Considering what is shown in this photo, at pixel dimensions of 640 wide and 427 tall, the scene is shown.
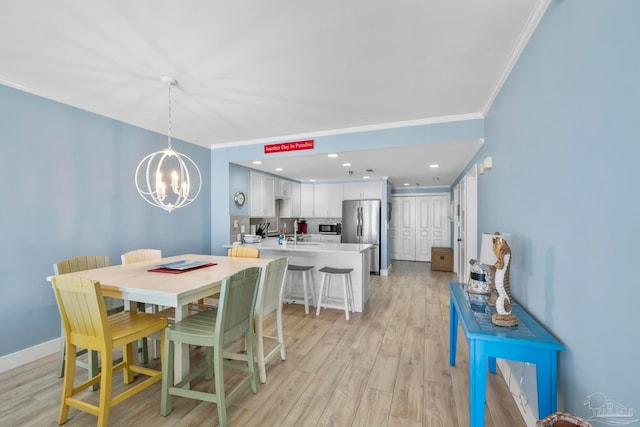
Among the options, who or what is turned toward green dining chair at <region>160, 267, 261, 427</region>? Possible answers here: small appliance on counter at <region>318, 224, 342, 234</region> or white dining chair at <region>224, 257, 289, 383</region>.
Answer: the small appliance on counter

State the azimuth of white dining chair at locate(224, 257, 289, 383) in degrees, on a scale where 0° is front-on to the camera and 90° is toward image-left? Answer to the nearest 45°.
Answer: approximately 135°

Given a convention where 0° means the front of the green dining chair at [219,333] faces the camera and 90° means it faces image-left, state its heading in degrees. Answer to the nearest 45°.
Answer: approximately 135°

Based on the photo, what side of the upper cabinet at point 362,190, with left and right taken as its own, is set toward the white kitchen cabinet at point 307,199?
right

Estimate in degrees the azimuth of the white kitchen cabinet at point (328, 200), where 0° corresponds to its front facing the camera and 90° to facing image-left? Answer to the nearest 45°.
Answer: approximately 0°

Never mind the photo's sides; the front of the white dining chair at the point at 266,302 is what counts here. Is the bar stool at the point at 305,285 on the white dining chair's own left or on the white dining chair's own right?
on the white dining chair's own right

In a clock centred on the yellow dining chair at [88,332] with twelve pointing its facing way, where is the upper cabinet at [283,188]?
The upper cabinet is roughly at 12 o'clock from the yellow dining chair.
